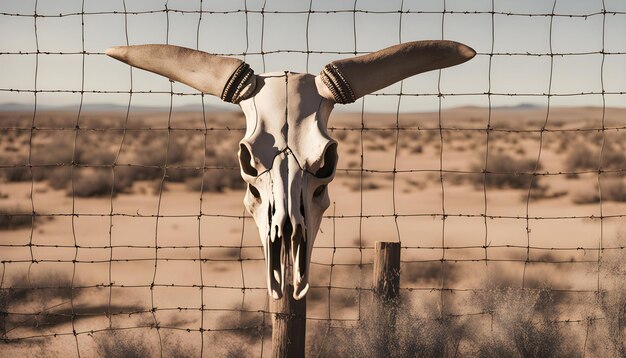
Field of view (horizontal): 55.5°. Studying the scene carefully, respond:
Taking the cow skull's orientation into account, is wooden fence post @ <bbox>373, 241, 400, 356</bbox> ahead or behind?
behind

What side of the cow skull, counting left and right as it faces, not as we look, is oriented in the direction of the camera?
front

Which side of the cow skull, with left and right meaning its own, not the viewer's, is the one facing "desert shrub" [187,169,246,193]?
back

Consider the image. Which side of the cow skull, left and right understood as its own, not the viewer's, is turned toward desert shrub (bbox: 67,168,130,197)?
back

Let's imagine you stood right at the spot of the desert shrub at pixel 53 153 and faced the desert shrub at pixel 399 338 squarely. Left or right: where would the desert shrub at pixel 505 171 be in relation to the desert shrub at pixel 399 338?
left

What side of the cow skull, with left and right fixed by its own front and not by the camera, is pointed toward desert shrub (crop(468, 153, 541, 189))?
back

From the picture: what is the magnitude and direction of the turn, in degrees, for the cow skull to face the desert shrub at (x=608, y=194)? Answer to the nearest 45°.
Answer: approximately 135° to its left

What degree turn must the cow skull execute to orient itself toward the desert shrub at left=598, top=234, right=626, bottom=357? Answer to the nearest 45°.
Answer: approximately 135° to its left

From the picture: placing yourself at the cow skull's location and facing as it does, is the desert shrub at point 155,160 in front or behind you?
behind

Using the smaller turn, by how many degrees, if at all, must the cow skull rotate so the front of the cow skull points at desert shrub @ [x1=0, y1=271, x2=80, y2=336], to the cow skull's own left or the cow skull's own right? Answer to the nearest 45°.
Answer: approximately 135° to the cow skull's own right

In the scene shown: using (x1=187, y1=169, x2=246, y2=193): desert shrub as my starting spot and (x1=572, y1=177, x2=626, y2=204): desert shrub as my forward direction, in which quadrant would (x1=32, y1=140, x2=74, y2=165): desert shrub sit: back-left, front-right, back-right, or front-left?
back-left
